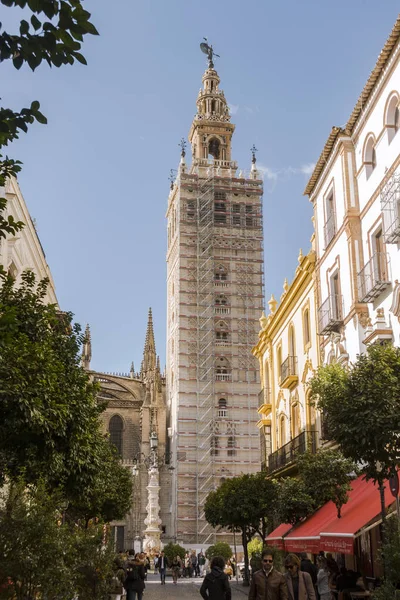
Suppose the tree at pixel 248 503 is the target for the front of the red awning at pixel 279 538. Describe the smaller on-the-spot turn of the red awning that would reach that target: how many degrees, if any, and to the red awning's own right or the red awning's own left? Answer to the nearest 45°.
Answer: approximately 90° to the red awning's own right

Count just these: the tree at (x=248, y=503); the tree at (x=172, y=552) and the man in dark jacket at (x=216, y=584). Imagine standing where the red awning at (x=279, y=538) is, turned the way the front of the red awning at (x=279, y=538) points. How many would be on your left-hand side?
1

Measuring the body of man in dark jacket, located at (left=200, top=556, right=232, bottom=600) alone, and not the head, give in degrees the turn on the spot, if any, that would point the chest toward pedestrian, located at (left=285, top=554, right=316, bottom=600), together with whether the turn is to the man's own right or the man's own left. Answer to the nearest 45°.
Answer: approximately 135° to the man's own right

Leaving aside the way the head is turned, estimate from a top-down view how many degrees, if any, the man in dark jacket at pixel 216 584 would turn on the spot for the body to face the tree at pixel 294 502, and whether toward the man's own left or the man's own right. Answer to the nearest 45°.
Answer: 0° — they already face it

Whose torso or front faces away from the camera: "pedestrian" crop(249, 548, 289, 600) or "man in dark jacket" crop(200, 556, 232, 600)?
the man in dark jacket

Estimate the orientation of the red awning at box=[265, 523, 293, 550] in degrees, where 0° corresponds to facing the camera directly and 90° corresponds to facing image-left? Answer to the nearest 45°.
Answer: approximately 90°

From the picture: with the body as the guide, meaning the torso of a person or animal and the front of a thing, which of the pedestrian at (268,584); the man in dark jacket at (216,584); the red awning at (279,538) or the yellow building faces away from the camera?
the man in dark jacket

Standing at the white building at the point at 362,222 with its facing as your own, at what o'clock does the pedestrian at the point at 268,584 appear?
The pedestrian is roughly at 11 o'clock from the white building.

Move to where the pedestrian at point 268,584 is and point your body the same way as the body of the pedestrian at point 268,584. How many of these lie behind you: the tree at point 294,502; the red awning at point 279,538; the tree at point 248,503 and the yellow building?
4

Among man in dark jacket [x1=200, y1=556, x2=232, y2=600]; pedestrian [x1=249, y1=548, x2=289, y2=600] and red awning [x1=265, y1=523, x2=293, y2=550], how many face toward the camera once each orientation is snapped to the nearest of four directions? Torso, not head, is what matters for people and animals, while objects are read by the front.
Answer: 1

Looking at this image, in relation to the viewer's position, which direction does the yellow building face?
facing the viewer and to the left of the viewer

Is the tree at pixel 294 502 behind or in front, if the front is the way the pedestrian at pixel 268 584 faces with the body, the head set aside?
behind

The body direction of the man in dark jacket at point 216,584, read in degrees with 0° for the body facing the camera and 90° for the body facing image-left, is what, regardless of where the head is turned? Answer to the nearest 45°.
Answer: approximately 180°

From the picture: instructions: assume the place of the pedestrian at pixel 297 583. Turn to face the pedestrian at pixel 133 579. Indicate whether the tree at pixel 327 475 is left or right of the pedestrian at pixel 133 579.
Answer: right

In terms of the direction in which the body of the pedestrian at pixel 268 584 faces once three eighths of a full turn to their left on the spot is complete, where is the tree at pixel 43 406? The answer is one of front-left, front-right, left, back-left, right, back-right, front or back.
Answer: left

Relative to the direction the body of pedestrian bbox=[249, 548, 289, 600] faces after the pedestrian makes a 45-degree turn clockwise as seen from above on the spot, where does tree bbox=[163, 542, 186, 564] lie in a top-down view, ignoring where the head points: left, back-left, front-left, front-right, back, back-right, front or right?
back-right

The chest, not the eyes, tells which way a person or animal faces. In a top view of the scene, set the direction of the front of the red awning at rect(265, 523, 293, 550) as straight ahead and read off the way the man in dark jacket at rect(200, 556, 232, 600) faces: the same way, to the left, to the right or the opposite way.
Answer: to the right

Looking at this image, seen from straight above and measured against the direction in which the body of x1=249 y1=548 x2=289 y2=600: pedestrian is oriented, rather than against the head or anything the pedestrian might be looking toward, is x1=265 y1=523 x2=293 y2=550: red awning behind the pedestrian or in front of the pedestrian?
behind
